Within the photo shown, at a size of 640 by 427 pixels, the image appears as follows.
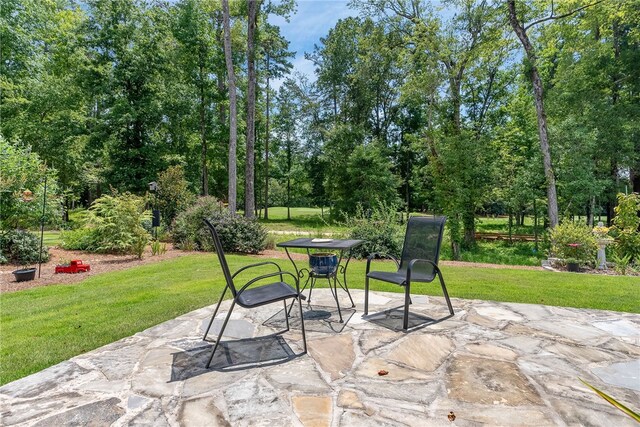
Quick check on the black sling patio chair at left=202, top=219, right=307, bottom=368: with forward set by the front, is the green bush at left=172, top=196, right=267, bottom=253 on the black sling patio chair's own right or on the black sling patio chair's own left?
on the black sling patio chair's own left

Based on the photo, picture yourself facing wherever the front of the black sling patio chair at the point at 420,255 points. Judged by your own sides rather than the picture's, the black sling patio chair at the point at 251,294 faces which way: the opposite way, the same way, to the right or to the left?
the opposite way

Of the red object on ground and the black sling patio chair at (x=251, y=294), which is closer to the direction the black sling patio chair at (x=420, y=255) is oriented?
the black sling patio chair

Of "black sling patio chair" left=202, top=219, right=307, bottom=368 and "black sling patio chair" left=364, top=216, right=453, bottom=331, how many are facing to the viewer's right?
1

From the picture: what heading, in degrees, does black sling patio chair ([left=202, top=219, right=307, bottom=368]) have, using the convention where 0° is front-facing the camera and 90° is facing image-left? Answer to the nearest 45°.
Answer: approximately 270°

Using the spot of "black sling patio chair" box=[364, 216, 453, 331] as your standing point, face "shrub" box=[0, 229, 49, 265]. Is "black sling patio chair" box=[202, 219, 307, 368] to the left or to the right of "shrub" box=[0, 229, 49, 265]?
left

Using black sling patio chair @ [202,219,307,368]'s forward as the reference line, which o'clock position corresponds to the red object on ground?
The red object on ground is roughly at 8 o'clock from the black sling patio chair.

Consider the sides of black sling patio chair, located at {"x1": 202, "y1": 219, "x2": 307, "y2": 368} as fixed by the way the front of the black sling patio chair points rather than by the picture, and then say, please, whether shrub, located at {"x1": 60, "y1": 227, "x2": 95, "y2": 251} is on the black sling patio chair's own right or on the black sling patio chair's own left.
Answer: on the black sling patio chair's own left

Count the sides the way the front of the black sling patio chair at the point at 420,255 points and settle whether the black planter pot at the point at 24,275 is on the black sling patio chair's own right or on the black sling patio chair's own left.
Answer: on the black sling patio chair's own right

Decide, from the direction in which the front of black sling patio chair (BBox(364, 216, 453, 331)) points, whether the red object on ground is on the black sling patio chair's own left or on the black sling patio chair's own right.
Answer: on the black sling patio chair's own right

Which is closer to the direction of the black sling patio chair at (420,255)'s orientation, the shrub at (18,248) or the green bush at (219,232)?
the shrub

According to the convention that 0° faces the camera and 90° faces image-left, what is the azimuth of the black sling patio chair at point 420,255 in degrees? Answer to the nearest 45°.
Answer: approximately 45°

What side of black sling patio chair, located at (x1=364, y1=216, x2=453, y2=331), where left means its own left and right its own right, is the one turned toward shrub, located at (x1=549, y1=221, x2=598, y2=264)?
back

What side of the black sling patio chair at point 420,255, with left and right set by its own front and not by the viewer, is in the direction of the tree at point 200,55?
right

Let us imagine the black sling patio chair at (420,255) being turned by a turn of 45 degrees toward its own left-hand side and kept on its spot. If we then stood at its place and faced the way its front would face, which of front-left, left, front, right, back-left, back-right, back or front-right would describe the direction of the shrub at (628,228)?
back-left
